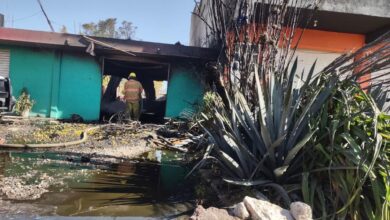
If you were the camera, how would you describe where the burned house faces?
facing the viewer

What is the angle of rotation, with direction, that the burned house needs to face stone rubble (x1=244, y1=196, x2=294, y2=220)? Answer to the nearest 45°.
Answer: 0° — it already faces it

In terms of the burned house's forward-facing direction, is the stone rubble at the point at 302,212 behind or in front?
in front

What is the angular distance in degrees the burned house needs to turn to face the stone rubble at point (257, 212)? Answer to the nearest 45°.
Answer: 0° — it already faces it

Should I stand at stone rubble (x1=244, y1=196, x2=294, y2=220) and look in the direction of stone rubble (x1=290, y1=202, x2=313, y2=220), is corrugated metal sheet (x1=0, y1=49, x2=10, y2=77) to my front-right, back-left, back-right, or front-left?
back-left

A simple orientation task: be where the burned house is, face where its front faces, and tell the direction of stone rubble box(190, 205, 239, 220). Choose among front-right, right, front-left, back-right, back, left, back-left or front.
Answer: front
